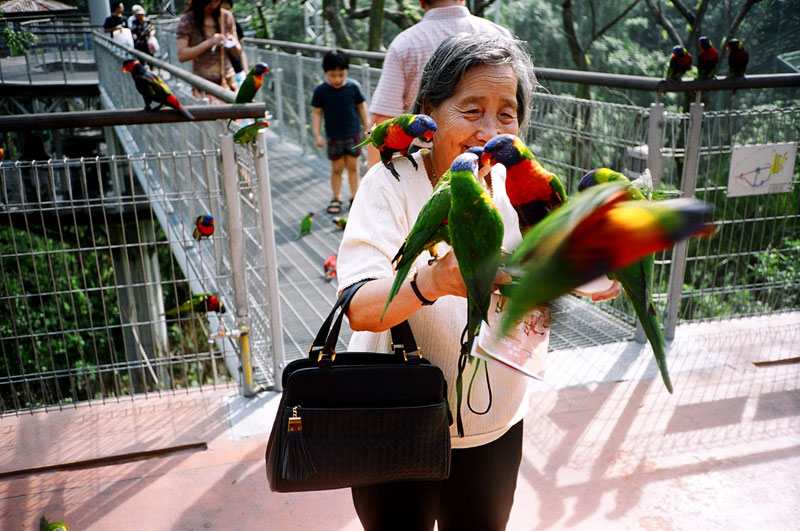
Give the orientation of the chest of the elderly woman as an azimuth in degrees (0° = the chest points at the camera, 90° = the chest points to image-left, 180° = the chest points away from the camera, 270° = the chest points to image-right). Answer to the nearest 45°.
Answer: approximately 315°

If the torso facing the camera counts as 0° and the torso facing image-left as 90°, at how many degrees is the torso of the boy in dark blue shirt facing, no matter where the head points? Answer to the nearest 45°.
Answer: approximately 0°

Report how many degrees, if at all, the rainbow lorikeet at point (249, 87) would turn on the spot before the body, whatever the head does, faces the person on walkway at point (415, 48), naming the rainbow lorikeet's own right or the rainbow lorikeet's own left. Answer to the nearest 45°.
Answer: approximately 45° to the rainbow lorikeet's own right

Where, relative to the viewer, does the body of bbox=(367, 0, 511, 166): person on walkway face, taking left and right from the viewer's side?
facing away from the viewer

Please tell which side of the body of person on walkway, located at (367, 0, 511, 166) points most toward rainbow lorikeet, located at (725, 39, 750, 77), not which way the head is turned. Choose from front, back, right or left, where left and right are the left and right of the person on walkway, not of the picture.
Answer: right
